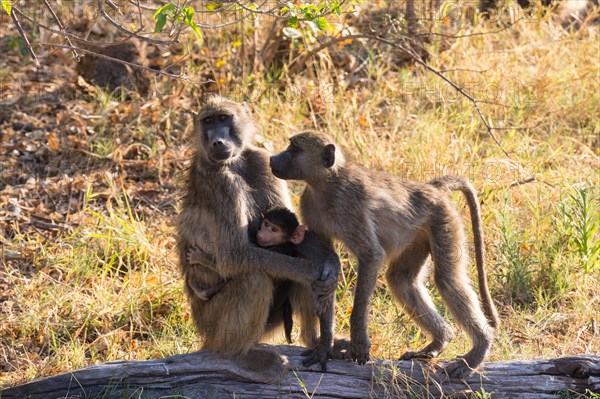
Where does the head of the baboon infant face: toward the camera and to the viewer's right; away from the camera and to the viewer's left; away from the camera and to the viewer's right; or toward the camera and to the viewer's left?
toward the camera and to the viewer's left

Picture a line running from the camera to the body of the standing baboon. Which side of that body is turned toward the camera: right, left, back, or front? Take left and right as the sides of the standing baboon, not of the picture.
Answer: left

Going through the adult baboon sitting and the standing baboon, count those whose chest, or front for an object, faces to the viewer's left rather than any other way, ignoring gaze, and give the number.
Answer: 1

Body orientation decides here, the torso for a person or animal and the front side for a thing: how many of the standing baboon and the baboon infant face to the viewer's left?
2

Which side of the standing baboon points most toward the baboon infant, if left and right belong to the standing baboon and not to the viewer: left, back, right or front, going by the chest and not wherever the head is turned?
front

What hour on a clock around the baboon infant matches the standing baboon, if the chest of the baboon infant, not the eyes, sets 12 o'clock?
The standing baboon is roughly at 6 o'clock from the baboon infant.

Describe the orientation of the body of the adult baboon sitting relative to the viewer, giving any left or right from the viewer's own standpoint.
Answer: facing the viewer and to the right of the viewer

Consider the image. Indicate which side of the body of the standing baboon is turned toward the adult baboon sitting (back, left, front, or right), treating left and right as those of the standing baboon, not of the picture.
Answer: front

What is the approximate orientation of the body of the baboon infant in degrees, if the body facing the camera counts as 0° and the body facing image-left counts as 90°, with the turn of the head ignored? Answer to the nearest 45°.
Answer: approximately 90°
